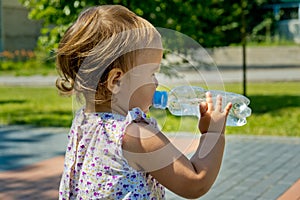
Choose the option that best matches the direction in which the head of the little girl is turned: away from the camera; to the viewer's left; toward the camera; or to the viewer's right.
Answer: to the viewer's right

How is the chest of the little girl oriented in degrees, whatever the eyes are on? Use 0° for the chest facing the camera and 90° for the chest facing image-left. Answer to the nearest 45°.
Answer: approximately 225°
